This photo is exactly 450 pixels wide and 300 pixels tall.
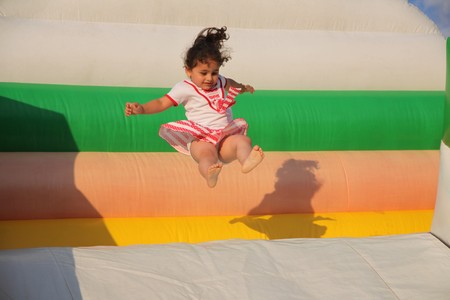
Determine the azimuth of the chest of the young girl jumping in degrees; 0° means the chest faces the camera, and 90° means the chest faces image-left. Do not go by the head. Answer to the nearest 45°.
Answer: approximately 315°
